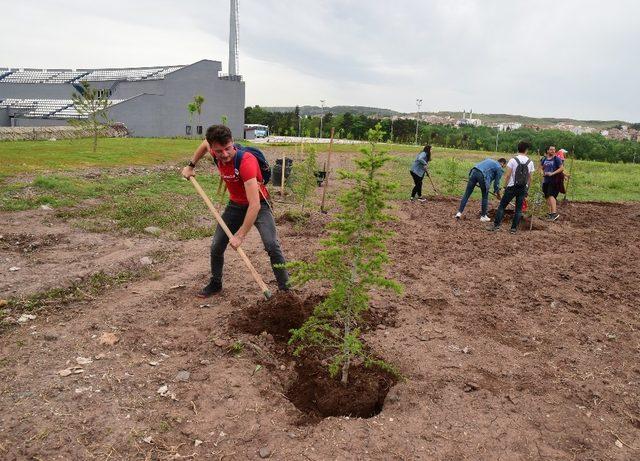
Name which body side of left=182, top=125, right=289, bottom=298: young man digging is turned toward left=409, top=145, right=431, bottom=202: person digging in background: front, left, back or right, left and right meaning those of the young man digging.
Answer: back

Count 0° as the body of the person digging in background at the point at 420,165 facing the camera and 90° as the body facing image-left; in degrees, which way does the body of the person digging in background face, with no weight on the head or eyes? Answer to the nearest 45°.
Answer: approximately 270°

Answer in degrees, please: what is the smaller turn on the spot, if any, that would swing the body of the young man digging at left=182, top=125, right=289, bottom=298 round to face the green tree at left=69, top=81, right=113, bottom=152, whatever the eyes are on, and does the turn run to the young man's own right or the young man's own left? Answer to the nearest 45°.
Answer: approximately 135° to the young man's own right

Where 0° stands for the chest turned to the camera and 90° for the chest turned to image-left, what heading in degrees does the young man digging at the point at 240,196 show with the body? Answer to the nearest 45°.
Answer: approximately 45°

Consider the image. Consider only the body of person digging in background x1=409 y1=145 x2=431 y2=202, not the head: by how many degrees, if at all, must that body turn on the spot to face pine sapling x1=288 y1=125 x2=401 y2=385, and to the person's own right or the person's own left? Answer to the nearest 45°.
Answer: approximately 90° to the person's own right

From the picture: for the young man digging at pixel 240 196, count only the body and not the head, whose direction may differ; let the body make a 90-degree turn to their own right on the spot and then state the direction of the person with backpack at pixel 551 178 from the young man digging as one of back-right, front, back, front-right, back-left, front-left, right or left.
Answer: right

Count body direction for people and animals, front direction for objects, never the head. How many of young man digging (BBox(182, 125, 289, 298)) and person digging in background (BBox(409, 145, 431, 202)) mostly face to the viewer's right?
1

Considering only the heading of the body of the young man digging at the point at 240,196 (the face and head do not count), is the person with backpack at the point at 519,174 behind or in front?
behind
